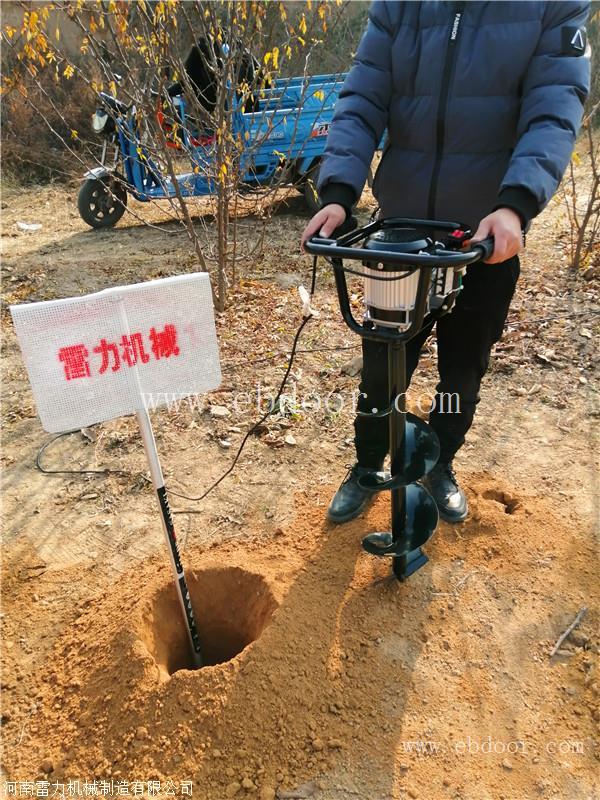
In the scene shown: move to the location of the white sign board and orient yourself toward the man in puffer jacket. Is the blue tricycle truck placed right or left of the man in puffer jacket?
left

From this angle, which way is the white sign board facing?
toward the camera

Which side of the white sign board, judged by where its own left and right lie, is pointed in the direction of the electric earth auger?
left

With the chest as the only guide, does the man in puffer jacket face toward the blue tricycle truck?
no

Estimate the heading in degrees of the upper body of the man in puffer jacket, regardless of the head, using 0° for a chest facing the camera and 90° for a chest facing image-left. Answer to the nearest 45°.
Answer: approximately 0°

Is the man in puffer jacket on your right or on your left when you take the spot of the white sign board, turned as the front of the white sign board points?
on your left

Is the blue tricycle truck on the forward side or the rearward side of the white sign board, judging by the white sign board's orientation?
on the rearward side

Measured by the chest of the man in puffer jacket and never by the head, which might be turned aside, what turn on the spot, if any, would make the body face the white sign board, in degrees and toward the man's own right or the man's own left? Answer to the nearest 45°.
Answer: approximately 45° to the man's own right

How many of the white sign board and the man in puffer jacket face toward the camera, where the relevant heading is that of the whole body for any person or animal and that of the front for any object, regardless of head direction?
2
